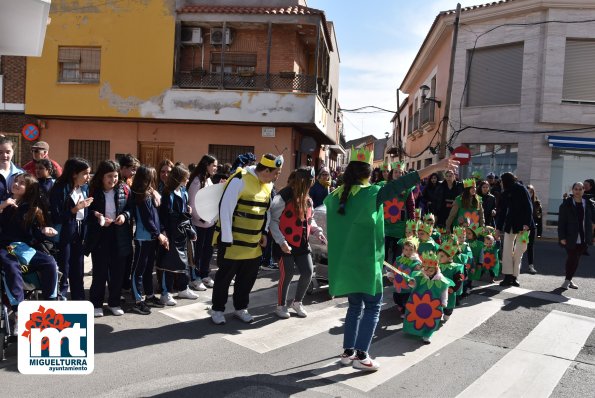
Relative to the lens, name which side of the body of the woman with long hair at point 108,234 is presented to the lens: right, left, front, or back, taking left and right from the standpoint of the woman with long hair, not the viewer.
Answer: front

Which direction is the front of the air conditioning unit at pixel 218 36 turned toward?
toward the camera

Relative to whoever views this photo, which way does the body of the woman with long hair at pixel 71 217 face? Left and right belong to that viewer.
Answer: facing the viewer and to the right of the viewer

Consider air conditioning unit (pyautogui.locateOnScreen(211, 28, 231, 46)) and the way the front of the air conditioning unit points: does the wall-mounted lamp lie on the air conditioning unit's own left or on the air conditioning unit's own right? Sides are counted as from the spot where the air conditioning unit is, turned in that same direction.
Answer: on the air conditioning unit's own left

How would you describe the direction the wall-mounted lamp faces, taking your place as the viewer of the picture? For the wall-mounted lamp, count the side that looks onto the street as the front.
facing to the left of the viewer

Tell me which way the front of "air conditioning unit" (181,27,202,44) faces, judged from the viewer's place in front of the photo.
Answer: facing the viewer

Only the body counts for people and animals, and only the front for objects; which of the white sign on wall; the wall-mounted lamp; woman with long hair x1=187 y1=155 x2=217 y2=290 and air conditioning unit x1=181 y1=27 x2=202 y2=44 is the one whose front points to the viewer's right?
the woman with long hair

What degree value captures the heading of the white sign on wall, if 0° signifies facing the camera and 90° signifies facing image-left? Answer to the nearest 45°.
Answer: approximately 0°

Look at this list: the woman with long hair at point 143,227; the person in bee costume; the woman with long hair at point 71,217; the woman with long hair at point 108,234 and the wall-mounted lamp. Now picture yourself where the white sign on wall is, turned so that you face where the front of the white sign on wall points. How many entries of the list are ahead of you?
4

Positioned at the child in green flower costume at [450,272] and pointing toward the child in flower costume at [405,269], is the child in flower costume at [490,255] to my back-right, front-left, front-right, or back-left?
back-right

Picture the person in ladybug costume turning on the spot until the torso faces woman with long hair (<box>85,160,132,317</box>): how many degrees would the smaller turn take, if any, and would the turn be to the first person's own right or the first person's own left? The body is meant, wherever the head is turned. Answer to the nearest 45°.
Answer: approximately 135° to the first person's own right
